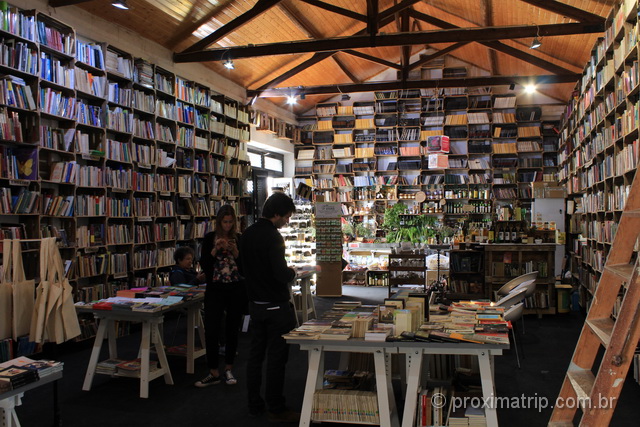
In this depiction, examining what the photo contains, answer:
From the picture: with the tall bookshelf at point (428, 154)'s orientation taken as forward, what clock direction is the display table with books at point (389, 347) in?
The display table with books is roughly at 12 o'clock from the tall bookshelf.

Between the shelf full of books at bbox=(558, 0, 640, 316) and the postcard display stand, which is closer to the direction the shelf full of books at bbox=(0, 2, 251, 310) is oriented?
the shelf full of books

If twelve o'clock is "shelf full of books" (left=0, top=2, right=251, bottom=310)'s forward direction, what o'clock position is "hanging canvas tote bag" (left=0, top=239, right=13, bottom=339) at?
The hanging canvas tote bag is roughly at 2 o'clock from the shelf full of books.

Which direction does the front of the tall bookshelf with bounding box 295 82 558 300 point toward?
toward the camera

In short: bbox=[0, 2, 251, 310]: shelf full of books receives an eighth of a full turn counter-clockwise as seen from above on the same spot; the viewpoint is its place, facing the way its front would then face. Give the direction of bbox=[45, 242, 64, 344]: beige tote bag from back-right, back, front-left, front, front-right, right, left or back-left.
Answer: right

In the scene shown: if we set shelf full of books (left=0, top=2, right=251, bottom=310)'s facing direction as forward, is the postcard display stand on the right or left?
on its left

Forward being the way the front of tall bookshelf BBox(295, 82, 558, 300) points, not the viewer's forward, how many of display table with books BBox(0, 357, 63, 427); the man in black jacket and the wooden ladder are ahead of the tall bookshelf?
3

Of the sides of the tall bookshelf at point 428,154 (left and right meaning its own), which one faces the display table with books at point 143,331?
front

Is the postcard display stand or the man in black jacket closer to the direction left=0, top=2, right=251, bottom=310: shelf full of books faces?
the man in black jacket

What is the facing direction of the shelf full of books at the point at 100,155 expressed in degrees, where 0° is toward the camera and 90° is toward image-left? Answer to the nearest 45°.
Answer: approximately 315°

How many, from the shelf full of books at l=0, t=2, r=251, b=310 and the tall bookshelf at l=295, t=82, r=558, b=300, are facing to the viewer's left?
0

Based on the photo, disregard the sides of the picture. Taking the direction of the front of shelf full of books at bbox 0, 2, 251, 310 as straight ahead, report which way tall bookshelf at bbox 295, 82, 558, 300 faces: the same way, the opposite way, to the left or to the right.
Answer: to the right
